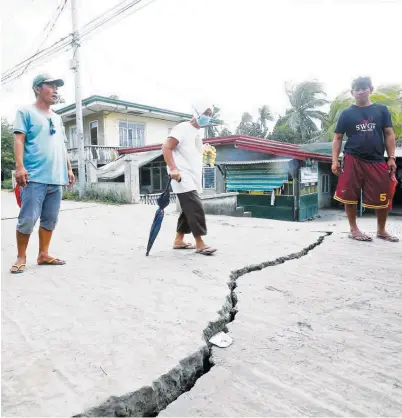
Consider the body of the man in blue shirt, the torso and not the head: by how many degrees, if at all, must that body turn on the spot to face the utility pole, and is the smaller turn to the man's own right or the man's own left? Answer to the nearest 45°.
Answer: approximately 135° to the man's own left

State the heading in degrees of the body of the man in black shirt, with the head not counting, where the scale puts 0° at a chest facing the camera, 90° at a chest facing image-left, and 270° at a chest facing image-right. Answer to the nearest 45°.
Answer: approximately 0°

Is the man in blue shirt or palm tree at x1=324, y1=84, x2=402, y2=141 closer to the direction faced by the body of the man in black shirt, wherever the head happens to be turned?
the man in blue shirt

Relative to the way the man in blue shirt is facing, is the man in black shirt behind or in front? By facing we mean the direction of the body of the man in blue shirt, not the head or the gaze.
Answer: in front

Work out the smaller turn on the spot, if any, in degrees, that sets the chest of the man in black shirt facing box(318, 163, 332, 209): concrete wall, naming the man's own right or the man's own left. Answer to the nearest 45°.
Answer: approximately 180°

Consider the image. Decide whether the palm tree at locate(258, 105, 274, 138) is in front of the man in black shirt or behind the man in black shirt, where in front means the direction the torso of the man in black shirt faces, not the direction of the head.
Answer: behind

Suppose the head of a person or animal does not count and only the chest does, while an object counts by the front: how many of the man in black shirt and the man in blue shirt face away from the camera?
0

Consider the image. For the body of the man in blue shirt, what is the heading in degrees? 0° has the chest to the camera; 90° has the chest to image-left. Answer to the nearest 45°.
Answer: approximately 315°

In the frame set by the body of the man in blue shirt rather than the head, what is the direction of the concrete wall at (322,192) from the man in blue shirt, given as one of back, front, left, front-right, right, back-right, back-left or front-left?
left

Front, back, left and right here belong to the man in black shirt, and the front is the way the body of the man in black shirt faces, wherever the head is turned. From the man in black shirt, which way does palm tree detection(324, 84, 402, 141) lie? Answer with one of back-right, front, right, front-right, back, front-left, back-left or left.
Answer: back
